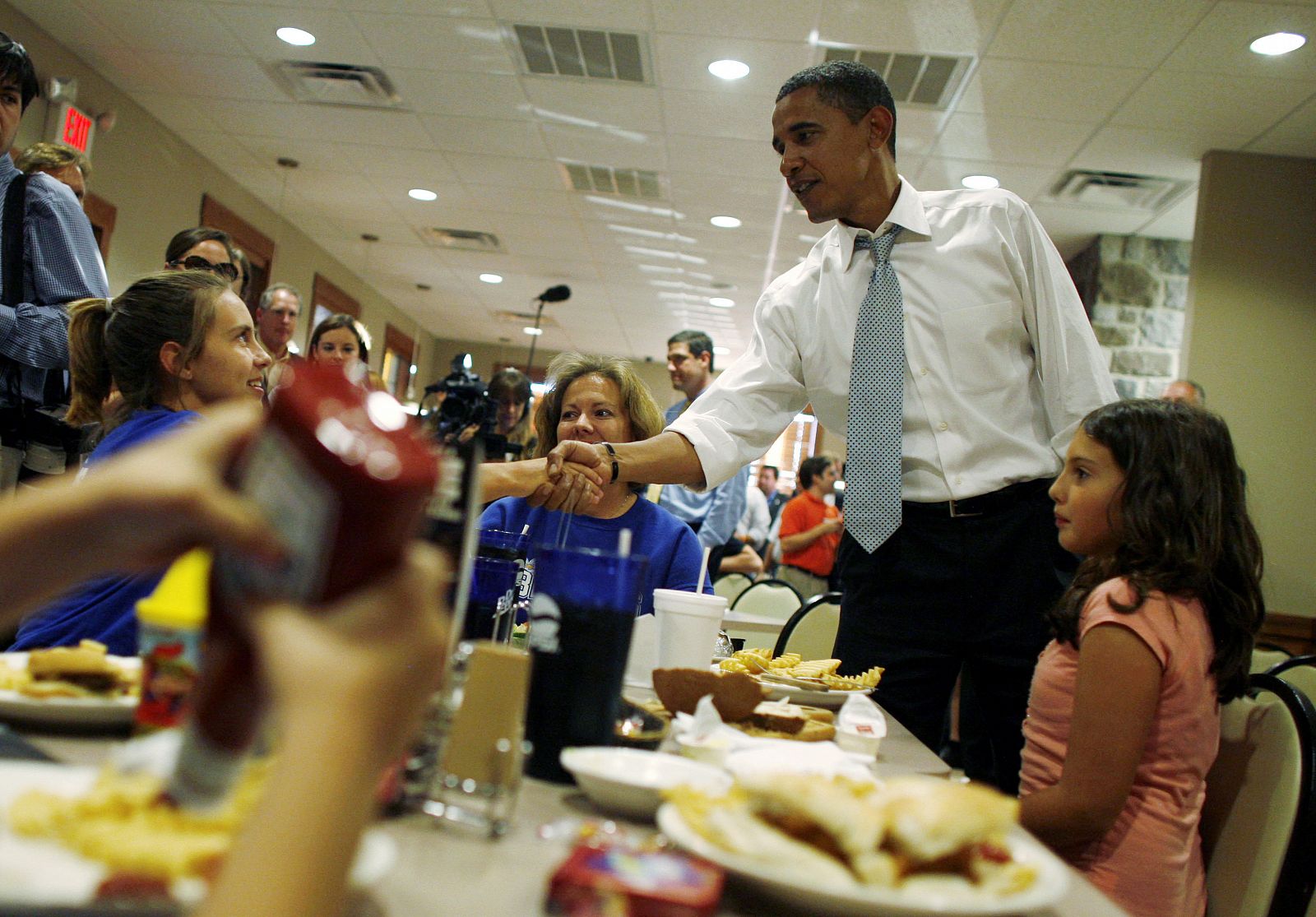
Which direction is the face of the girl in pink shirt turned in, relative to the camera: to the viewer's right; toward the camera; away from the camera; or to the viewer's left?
to the viewer's left

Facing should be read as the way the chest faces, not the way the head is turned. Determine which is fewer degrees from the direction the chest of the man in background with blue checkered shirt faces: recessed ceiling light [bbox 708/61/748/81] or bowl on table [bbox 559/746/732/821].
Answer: the bowl on table

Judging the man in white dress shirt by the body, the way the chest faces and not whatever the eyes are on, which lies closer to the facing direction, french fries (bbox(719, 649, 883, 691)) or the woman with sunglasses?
the french fries

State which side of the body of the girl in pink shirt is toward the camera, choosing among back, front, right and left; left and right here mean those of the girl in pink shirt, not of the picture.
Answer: left

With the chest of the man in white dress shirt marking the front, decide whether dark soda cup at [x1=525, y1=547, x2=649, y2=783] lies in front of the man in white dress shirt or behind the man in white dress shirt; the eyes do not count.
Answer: in front

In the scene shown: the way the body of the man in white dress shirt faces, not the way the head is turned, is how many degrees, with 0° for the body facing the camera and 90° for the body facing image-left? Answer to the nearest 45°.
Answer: approximately 45°

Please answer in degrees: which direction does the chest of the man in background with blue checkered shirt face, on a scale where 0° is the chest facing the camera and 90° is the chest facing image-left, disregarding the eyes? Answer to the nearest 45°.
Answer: approximately 45°
